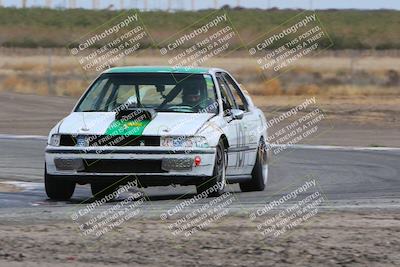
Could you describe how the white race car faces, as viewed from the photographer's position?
facing the viewer
